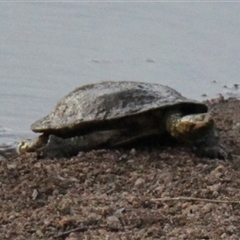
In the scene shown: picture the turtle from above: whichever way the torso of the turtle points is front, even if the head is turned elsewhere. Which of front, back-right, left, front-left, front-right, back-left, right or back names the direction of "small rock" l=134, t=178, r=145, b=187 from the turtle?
right

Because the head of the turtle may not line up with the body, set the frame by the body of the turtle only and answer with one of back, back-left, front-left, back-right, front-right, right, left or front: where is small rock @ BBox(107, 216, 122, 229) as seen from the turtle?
right

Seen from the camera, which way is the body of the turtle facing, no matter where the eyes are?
to the viewer's right
